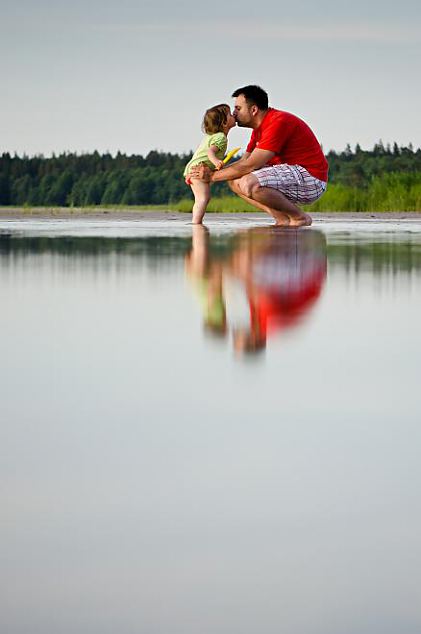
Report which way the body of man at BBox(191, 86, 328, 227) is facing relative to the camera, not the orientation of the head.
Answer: to the viewer's left

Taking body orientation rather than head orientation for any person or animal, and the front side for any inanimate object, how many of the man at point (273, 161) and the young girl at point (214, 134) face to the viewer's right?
1

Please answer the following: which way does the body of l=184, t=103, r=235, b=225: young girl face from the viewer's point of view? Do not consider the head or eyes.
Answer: to the viewer's right

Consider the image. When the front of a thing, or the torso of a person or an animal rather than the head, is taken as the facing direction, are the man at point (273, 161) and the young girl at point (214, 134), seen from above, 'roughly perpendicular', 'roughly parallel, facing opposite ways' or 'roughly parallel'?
roughly parallel, facing opposite ways

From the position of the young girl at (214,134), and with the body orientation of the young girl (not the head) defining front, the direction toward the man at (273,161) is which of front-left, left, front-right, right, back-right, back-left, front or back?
front-right

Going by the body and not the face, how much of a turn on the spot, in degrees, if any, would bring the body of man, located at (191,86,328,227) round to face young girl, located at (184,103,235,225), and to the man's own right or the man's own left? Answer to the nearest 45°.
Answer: approximately 45° to the man's own right

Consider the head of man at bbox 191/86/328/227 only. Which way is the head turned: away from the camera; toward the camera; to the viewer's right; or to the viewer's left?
to the viewer's left

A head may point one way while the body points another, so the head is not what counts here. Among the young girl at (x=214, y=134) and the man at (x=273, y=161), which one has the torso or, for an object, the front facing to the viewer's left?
the man
